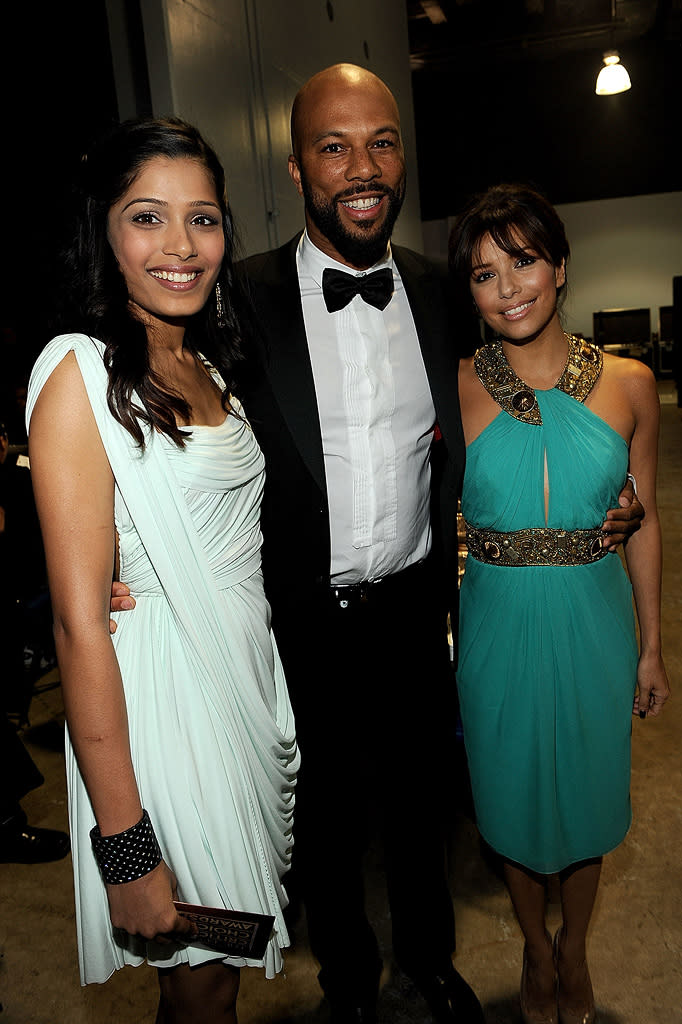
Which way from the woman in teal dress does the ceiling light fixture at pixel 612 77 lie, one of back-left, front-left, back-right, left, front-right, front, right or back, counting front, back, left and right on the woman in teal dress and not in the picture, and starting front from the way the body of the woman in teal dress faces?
back

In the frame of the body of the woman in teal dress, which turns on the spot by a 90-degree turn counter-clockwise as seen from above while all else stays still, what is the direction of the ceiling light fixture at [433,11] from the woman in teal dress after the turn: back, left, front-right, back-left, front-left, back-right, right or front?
left

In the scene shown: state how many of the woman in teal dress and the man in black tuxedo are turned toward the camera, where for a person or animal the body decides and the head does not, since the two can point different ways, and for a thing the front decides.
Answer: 2

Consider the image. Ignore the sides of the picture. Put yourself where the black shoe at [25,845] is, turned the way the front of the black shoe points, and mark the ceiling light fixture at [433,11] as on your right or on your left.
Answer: on your left

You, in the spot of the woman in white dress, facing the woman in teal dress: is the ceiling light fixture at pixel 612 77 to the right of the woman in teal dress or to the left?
left

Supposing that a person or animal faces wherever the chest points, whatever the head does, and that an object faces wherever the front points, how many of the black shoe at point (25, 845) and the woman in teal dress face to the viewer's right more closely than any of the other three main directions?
1

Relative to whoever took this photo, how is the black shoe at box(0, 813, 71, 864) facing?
facing to the right of the viewer

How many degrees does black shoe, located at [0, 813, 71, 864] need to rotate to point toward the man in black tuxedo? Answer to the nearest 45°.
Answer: approximately 45° to its right

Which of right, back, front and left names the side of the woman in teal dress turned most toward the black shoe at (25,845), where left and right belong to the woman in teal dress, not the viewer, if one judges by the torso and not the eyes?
right
